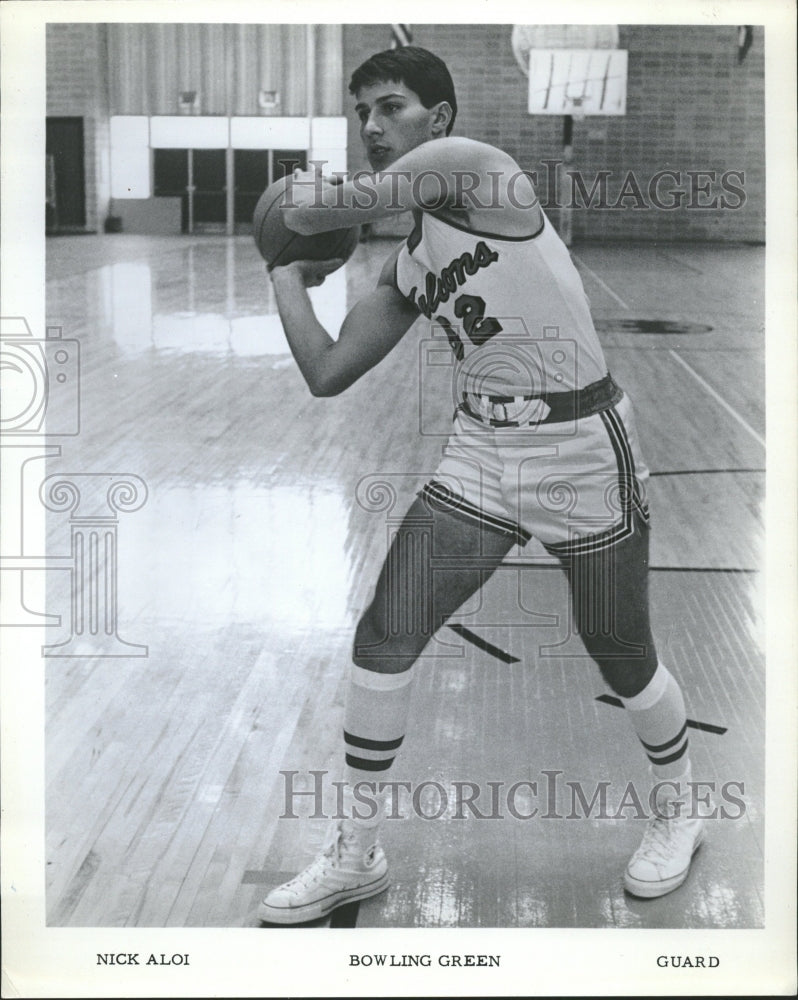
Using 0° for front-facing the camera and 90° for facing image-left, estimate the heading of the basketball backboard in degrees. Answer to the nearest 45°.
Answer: approximately 0°
